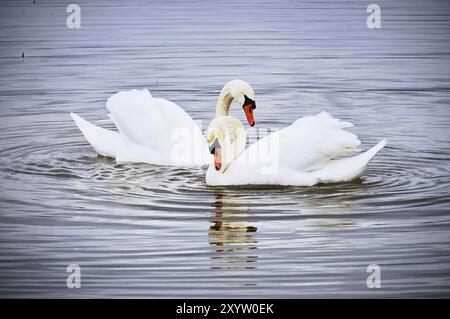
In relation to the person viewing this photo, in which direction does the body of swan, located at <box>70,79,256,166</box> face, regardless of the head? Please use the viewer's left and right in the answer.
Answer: facing to the right of the viewer

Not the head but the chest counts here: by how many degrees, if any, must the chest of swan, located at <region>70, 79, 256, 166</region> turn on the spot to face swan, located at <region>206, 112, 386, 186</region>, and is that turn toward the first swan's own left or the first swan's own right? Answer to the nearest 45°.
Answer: approximately 45° to the first swan's own right

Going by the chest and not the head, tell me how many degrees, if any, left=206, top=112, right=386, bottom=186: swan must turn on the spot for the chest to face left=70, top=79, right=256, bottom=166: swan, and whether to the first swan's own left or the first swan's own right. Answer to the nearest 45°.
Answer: approximately 45° to the first swan's own right

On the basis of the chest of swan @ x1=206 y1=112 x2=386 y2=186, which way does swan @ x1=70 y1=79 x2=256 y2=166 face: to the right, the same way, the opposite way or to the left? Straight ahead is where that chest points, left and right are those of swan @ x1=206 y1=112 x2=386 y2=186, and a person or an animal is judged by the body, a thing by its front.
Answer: the opposite way

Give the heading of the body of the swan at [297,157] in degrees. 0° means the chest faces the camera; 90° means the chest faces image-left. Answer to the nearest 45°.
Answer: approximately 90°

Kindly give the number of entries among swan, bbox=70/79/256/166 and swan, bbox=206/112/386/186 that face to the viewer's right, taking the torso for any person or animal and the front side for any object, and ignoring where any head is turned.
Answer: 1
